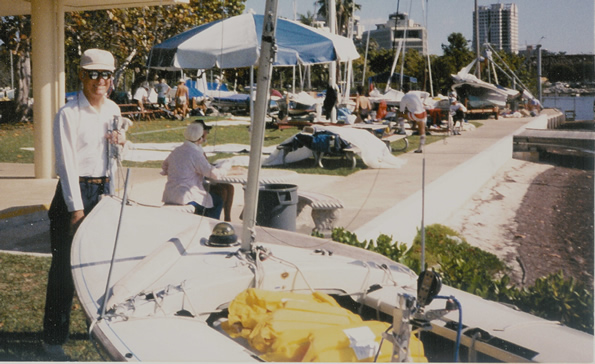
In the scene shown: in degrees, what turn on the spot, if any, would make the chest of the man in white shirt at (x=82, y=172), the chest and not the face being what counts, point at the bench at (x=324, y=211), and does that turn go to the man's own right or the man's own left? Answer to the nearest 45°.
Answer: approximately 90° to the man's own left

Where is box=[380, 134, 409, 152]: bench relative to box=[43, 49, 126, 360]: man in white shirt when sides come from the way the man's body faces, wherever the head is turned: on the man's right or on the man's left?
on the man's left

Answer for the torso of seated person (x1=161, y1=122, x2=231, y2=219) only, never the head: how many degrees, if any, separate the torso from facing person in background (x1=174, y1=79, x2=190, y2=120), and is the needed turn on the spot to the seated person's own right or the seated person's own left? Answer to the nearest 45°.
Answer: approximately 45° to the seated person's own left

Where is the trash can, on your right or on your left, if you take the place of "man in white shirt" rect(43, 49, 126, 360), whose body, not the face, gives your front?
on your left

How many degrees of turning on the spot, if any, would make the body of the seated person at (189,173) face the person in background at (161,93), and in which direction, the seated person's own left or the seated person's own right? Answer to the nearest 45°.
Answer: approximately 45° to the seated person's own left

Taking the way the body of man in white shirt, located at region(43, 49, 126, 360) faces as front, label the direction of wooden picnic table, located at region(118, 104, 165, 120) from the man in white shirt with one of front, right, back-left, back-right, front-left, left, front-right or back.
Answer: back-left

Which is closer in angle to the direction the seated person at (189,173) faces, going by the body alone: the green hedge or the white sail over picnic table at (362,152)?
the white sail over picnic table
